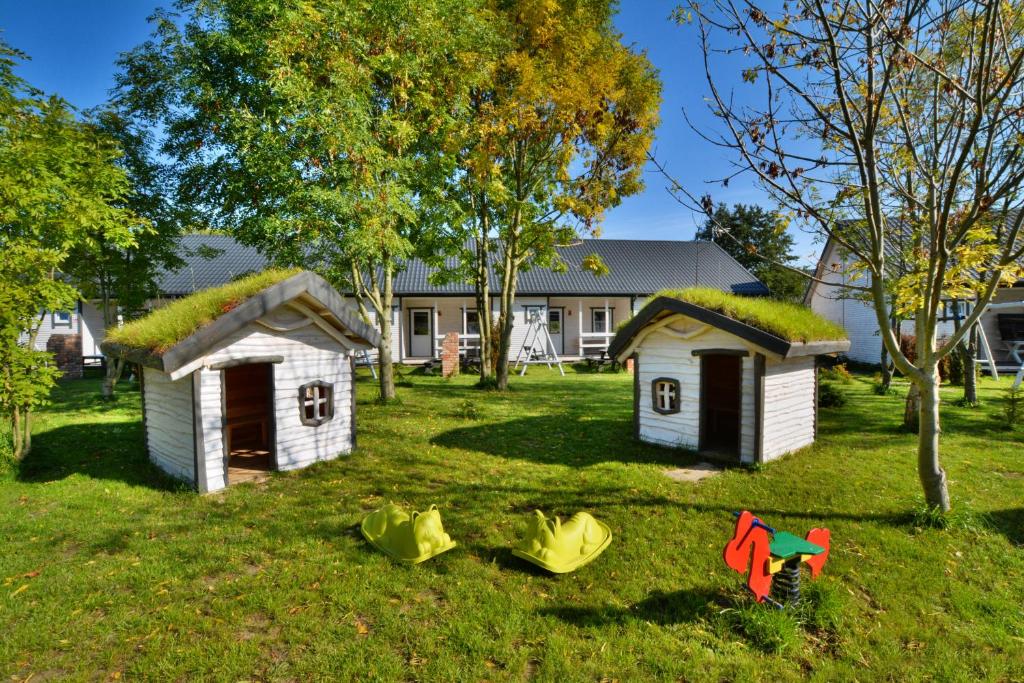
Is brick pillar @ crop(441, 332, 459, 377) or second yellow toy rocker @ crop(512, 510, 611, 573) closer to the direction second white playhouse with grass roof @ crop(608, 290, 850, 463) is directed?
the second yellow toy rocker

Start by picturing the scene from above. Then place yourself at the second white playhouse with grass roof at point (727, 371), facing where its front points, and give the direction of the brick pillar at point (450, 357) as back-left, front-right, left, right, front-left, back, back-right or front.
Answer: right

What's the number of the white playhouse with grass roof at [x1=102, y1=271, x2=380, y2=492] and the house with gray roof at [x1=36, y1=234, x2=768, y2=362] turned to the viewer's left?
0

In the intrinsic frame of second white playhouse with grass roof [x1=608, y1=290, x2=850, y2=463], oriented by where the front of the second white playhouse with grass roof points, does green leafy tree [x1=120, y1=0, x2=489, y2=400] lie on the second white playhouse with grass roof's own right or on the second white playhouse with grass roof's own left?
on the second white playhouse with grass roof's own right

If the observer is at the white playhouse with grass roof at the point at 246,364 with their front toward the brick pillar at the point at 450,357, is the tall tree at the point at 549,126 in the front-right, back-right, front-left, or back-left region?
front-right

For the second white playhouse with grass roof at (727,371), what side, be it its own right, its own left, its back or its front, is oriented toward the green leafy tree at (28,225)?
front

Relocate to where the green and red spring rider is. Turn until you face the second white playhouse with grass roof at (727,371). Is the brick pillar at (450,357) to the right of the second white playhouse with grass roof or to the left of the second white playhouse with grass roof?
left

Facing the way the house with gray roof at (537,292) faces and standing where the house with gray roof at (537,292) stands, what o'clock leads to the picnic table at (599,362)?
The picnic table is roughly at 11 o'clock from the house with gray roof.

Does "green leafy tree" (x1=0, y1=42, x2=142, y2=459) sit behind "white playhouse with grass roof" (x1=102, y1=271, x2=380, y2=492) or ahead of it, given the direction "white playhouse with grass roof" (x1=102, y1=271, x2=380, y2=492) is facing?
behind

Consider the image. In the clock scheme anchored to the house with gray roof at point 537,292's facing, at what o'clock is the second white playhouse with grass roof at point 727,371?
The second white playhouse with grass roof is roughly at 12 o'clock from the house with gray roof.

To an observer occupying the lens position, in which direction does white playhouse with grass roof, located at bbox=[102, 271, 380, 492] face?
facing the viewer and to the right of the viewer

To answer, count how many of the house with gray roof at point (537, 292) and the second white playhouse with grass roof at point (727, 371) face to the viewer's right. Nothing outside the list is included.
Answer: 0

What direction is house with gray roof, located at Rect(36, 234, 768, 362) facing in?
toward the camera

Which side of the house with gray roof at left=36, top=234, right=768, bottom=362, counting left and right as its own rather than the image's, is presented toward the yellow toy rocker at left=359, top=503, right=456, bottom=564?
front

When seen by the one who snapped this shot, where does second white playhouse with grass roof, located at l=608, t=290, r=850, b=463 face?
facing the viewer and to the left of the viewer

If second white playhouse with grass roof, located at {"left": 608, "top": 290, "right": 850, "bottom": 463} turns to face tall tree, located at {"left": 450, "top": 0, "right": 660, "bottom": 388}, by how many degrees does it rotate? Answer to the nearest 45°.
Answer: approximately 90° to its right
